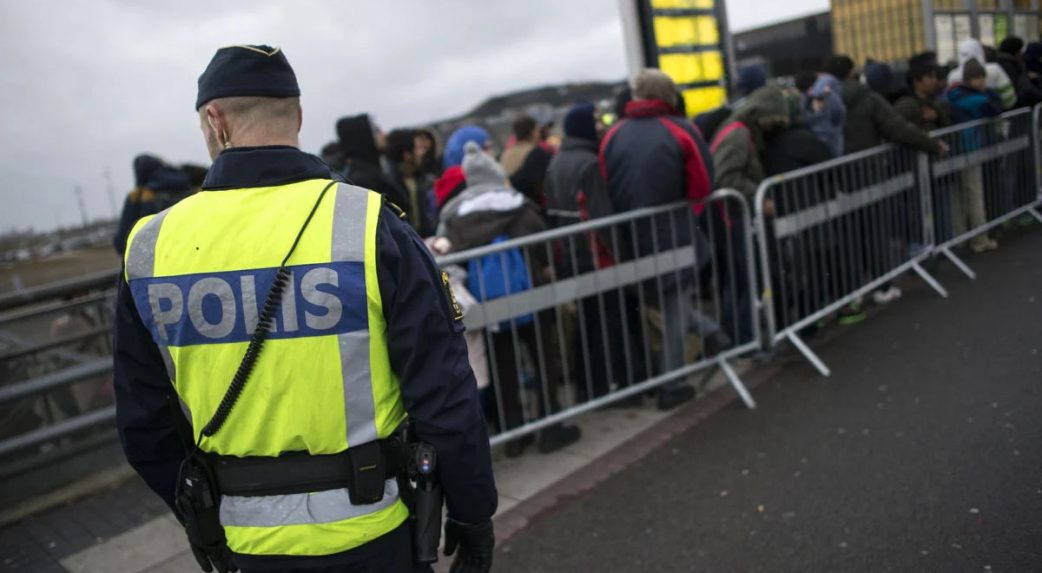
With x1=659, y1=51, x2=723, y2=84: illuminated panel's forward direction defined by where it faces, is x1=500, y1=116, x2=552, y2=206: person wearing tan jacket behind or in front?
in front

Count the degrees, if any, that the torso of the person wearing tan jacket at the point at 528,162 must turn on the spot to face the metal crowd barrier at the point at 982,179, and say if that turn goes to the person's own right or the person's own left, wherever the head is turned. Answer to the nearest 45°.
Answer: approximately 45° to the person's own right

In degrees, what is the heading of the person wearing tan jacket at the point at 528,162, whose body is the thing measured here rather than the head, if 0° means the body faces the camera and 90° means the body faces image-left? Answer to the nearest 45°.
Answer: approximately 225°

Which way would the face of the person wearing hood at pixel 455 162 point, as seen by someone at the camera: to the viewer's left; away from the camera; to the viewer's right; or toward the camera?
away from the camera

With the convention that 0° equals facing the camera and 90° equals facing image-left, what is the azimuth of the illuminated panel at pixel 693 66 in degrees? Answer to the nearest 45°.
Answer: approximately 0°

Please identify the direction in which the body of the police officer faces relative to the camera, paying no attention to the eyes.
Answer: away from the camera

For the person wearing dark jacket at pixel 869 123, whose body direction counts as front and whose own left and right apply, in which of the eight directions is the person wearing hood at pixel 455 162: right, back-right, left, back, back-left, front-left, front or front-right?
back

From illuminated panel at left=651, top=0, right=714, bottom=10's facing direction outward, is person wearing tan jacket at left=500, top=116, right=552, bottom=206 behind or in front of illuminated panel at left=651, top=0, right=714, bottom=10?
in front

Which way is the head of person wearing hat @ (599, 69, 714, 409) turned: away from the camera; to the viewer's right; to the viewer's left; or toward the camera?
away from the camera

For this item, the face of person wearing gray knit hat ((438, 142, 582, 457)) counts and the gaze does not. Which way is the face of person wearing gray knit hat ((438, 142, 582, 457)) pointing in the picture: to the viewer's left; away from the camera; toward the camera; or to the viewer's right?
away from the camera
